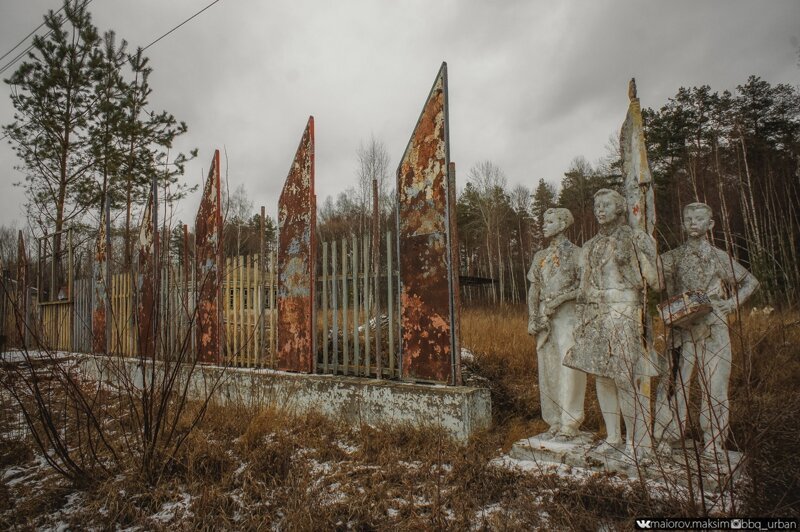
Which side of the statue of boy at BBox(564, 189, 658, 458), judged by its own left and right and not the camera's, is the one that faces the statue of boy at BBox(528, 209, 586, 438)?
right

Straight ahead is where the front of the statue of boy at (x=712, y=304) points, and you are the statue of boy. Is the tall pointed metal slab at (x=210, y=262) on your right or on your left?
on your right

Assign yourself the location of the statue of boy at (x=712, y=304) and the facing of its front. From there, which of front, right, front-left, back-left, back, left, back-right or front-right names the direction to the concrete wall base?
right

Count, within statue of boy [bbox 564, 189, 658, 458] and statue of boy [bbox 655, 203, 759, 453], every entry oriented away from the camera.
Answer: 0

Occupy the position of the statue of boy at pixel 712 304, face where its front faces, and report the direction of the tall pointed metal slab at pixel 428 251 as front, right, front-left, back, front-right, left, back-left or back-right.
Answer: right

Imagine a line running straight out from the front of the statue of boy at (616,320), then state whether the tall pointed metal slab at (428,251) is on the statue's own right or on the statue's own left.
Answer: on the statue's own right

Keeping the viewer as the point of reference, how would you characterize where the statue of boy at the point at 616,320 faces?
facing the viewer and to the left of the viewer

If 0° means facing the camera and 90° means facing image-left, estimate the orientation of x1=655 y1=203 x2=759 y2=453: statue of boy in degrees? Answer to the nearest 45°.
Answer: approximately 0°
